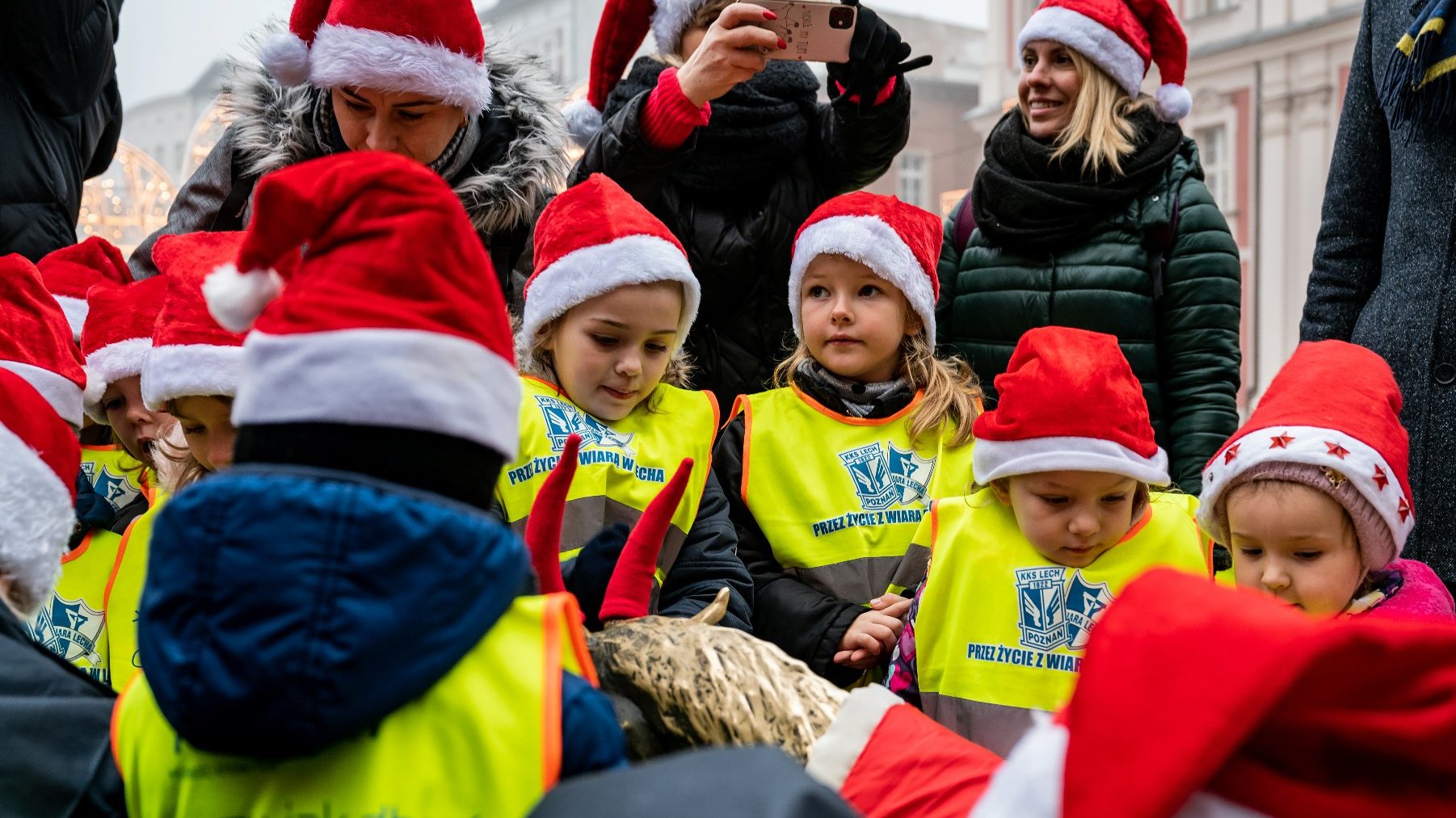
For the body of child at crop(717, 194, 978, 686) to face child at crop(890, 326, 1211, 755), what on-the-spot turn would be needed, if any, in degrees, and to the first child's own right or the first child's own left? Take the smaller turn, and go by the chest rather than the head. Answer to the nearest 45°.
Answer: approximately 45° to the first child's own left

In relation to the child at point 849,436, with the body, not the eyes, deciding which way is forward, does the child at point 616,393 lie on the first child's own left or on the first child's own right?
on the first child's own right

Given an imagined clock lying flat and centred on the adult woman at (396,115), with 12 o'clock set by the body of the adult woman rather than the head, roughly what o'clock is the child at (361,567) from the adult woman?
The child is roughly at 12 o'clock from the adult woman.

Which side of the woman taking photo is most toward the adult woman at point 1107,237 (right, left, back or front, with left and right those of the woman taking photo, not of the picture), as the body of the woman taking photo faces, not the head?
left

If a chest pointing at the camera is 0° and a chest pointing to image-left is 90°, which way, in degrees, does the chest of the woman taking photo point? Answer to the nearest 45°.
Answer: approximately 0°

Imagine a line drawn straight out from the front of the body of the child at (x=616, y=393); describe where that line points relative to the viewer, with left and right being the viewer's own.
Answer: facing the viewer

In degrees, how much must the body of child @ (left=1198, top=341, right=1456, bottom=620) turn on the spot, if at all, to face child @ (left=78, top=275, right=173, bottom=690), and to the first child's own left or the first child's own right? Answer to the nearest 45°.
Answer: approximately 45° to the first child's own right

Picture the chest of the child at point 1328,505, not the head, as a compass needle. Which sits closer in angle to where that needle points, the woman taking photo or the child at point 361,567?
the child

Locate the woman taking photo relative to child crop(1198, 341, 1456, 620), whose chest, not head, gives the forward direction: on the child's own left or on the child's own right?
on the child's own right

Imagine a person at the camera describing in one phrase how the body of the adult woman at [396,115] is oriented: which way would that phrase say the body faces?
toward the camera

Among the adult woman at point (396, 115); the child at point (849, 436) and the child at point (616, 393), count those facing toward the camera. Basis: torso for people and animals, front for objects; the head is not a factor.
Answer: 3

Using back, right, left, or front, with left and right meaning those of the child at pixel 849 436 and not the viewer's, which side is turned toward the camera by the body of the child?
front

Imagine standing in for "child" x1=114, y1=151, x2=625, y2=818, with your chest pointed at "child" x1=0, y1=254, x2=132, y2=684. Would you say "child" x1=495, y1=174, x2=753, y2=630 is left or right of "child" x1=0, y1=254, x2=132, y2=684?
right
